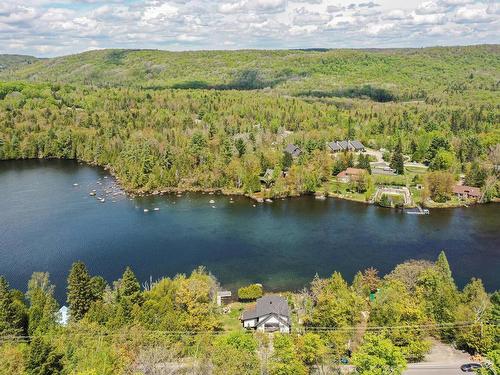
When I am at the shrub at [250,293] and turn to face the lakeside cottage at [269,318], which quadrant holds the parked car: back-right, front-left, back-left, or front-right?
front-left

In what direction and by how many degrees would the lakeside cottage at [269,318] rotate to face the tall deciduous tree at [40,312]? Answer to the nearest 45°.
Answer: approximately 90° to its right

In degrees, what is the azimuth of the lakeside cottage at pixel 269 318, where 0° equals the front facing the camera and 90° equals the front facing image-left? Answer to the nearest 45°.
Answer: approximately 0°

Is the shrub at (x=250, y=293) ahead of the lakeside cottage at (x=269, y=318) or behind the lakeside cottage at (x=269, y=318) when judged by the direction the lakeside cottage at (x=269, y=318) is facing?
behind

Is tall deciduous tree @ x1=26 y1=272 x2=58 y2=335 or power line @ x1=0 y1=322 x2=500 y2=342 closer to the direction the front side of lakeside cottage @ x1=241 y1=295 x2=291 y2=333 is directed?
the power line

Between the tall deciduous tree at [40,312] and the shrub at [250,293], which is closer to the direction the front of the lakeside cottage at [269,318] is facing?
the tall deciduous tree

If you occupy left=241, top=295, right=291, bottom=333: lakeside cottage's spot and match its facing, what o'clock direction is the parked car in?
The parked car is roughly at 10 o'clock from the lakeside cottage.

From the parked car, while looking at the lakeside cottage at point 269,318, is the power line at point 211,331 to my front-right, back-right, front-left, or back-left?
front-left

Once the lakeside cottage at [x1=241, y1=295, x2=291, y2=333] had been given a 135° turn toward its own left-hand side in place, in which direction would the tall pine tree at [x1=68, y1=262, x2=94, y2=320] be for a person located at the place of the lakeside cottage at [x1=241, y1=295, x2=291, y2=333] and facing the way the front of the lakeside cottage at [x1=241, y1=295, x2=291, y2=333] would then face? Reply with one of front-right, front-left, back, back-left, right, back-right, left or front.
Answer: back-left
